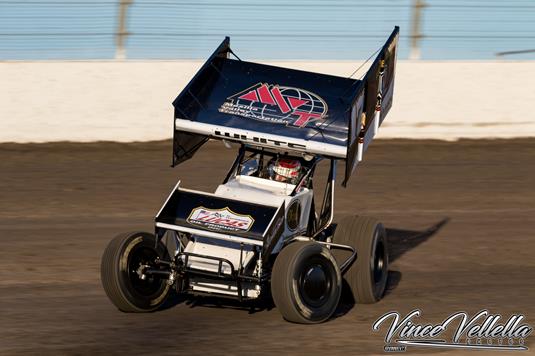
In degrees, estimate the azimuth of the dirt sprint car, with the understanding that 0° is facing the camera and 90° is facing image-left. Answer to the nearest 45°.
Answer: approximately 45°
